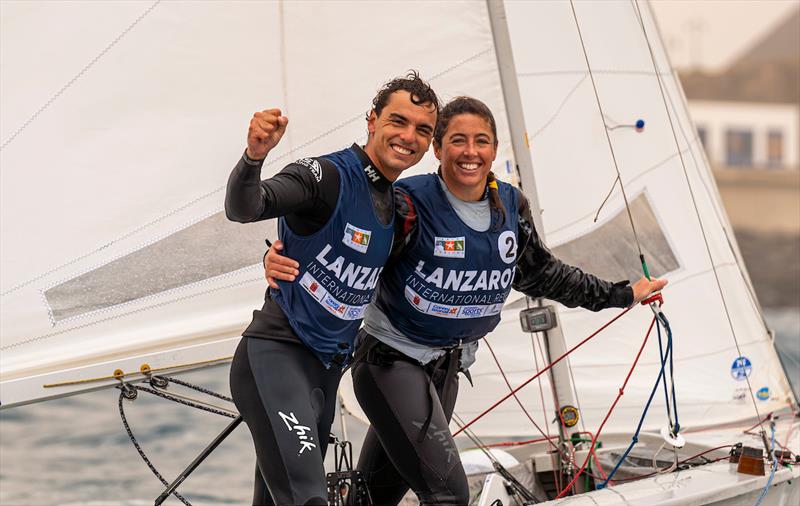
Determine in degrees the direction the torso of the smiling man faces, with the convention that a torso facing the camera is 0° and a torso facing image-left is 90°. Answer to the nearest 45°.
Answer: approximately 315°
